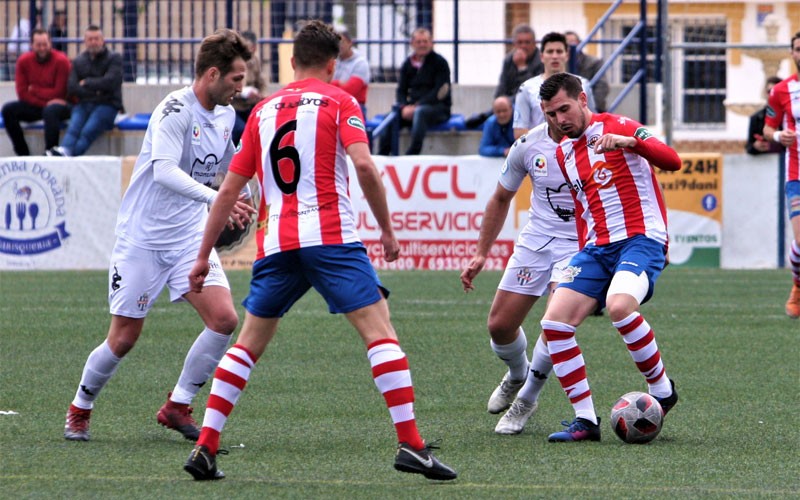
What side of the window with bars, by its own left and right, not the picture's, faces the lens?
front

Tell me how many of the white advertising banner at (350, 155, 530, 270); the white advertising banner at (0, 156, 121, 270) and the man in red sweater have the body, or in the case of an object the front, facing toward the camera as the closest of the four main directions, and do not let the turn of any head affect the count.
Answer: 3

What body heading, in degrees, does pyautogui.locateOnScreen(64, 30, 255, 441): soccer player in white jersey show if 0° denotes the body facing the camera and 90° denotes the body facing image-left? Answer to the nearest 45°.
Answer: approximately 315°

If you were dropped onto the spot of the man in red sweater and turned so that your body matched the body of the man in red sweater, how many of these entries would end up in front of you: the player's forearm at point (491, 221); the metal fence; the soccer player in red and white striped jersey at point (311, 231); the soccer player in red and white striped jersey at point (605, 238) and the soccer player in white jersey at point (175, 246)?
4

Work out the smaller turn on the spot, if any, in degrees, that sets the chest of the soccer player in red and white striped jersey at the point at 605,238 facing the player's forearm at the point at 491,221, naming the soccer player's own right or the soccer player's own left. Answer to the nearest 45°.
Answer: approximately 90° to the soccer player's own right

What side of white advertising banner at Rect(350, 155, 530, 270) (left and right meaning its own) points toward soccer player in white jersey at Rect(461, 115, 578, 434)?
front

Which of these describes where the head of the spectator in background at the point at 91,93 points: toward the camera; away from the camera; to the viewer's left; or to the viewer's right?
toward the camera

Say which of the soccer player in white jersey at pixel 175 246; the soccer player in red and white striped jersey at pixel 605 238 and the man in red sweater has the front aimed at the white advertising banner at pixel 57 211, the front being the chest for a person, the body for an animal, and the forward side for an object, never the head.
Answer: the man in red sweater

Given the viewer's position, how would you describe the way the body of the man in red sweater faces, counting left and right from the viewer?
facing the viewer

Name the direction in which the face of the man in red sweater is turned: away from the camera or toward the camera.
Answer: toward the camera

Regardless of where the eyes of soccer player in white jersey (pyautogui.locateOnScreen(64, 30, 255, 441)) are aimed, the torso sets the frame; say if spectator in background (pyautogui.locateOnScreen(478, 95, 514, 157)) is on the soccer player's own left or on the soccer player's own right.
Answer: on the soccer player's own left

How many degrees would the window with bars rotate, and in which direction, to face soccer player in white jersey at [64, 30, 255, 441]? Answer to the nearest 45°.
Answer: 0° — it already faces them
